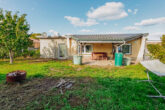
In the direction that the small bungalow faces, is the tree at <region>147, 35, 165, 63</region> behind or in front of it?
in front

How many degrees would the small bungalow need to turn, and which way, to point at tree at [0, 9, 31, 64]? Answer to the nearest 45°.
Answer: approximately 45° to its right

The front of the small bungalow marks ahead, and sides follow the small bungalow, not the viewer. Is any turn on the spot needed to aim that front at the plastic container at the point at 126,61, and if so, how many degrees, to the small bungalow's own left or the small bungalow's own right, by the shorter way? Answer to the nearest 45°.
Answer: approximately 45° to the small bungalow's own left

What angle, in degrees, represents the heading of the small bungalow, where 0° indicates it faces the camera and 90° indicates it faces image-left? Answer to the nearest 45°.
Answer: approximately 0°

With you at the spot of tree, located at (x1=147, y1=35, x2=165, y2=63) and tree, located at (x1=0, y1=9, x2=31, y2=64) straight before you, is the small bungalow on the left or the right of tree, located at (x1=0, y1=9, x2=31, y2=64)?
right
